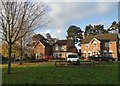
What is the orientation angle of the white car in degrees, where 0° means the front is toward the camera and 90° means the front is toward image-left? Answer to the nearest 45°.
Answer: approximately 0°
